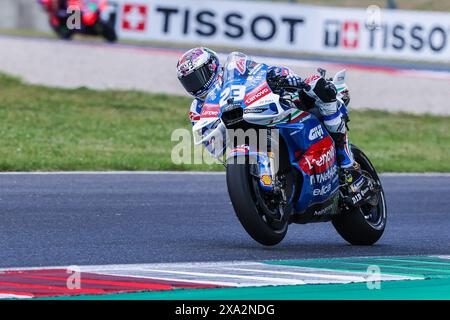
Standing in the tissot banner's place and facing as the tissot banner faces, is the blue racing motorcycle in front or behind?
in front

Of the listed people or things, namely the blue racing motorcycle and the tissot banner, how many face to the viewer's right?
0

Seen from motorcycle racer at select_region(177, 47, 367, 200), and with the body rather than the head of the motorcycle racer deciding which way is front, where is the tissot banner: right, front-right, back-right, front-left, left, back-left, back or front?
back-right

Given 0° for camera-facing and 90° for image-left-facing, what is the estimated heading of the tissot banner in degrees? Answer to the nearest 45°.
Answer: approximately 0°

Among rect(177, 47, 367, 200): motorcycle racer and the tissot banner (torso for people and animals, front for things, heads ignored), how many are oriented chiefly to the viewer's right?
0

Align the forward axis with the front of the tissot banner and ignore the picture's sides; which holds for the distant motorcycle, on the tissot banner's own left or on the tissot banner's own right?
on the tissot banner's own right

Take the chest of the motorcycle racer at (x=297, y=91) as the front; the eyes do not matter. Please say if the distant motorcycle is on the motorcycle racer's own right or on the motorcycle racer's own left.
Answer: on the motorcycle racer's own right

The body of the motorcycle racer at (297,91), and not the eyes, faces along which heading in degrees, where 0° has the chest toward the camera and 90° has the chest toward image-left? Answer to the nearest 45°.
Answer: approximately 45°

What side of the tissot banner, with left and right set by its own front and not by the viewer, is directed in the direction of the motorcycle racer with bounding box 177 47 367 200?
front

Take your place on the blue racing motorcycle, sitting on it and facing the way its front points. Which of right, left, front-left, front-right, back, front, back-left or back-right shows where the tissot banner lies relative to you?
back-right
